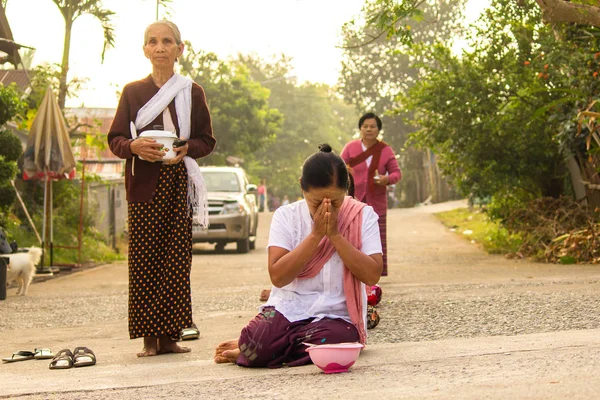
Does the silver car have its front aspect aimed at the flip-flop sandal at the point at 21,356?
yes

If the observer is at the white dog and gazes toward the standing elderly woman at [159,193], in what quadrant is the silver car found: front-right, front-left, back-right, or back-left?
back-left

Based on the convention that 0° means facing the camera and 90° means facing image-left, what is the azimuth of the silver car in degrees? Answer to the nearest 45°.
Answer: approximately 0°

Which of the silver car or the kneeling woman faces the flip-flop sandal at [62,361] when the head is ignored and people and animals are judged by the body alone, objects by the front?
the silver car

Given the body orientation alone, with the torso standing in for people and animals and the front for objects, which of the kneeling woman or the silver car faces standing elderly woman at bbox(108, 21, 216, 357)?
the silver car
